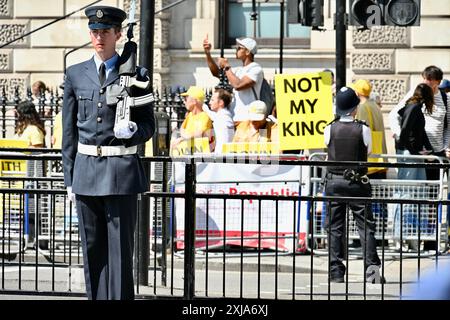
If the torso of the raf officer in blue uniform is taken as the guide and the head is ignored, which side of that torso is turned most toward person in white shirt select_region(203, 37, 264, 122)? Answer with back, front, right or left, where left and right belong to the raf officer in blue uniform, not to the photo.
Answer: back

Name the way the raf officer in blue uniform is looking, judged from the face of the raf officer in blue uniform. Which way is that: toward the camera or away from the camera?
toward the camera

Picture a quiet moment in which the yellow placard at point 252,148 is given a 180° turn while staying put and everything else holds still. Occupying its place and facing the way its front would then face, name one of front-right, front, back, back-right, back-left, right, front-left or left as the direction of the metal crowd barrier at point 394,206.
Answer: right

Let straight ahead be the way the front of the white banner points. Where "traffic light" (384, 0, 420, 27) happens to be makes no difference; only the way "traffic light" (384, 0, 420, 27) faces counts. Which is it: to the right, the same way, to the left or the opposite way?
the same way

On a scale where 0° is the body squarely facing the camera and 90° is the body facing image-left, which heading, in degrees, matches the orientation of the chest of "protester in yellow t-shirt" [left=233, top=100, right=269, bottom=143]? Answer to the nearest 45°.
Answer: approximately 45°

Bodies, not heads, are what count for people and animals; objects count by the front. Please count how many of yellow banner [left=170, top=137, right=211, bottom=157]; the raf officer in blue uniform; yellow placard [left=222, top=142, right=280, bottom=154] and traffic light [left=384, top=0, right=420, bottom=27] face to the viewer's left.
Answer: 0

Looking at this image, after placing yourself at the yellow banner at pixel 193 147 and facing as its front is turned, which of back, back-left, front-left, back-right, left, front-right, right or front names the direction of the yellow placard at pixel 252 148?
front-left

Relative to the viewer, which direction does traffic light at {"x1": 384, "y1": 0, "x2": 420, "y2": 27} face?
toward the camera

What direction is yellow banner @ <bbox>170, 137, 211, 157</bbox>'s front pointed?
toward the camera

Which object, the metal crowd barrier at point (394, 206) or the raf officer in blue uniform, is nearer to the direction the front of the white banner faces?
the raf officer in blue uniform

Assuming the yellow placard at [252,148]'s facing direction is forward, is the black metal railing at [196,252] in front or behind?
in front

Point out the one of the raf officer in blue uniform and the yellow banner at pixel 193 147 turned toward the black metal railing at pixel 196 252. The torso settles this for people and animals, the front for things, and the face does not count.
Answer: the yellow banner

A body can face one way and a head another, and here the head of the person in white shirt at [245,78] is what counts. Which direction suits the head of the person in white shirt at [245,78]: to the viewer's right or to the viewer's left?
to the viewer's left

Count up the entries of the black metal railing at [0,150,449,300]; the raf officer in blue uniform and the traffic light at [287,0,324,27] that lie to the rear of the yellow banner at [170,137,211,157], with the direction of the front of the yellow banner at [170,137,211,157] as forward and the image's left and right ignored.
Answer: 0
